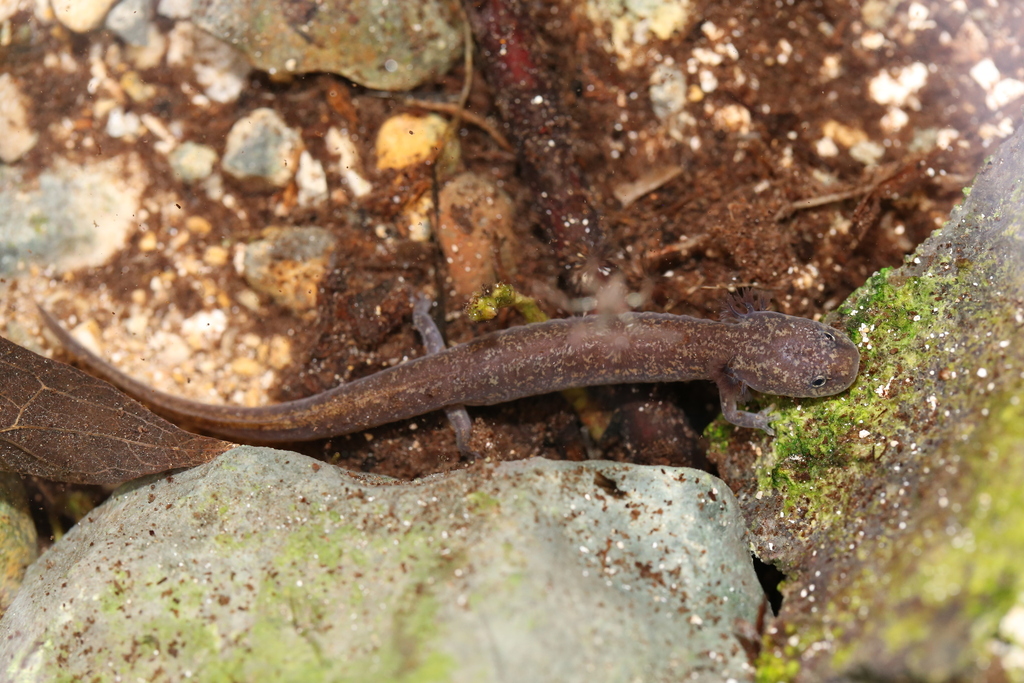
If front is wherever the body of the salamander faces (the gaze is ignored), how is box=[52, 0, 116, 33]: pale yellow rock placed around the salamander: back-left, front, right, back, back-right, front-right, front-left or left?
back-left

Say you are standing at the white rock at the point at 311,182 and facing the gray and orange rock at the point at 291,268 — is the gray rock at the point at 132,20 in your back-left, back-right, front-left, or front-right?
back-right

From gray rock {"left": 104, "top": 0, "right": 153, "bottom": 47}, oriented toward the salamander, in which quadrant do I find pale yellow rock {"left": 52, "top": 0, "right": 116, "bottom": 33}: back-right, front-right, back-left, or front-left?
back-right

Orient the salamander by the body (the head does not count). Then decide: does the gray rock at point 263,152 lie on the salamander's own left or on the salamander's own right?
on the salamander's own left

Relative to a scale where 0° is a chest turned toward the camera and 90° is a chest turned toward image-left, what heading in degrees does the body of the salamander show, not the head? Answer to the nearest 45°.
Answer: approximately 270°

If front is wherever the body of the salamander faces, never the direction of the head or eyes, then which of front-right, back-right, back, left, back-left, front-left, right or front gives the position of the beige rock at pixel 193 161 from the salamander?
back-left

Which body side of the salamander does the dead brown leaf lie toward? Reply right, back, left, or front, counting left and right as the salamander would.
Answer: back

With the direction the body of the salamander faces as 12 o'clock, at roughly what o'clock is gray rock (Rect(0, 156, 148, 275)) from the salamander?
The gray rock is roughly at 7 o'clock from the salamander.

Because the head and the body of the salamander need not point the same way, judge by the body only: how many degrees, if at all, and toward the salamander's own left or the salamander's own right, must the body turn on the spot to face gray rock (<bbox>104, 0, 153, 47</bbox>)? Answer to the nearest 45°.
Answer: approximately 135° to the salamander's own left

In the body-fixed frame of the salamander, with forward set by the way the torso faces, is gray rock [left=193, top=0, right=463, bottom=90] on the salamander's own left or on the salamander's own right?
on the salamander's own left
